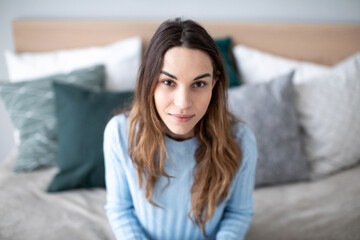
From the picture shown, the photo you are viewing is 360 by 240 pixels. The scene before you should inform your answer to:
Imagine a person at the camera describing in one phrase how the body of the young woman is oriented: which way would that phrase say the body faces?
toward the camera

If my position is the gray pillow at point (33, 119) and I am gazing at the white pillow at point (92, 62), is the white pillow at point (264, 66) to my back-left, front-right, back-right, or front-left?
front-right

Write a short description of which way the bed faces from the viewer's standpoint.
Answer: facing the viewer

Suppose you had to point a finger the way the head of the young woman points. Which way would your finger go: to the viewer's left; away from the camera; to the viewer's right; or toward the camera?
toward the camera

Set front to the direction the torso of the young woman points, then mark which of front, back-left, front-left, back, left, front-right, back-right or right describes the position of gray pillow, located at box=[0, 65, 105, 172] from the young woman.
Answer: back-right

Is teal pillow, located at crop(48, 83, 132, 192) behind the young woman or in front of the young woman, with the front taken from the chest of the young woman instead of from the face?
behind
